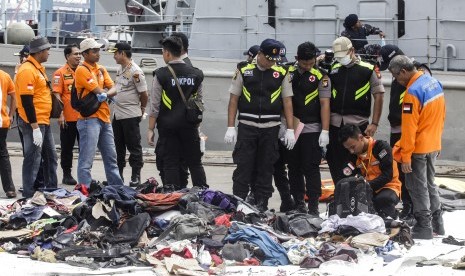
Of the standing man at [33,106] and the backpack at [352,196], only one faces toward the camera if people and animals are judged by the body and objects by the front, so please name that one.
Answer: the backpack

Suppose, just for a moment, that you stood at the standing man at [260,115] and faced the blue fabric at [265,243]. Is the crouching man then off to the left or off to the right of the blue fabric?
left

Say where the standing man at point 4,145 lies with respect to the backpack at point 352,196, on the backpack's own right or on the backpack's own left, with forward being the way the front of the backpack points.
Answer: on the backpack's own right

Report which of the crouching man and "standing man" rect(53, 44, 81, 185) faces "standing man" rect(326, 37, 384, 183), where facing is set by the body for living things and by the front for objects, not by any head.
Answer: "standing man" rect(53, 44, 81, 185)

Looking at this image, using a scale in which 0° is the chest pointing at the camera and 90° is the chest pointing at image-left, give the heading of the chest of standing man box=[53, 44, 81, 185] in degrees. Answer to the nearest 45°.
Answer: approximately 315°

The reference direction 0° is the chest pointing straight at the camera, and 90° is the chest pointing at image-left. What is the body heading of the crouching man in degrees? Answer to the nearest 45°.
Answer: approximately 45°

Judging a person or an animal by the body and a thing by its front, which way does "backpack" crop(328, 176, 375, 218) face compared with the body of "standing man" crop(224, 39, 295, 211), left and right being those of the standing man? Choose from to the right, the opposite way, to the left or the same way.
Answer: the same way

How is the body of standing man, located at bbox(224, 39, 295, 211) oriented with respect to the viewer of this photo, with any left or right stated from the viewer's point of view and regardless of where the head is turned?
facing the viewer

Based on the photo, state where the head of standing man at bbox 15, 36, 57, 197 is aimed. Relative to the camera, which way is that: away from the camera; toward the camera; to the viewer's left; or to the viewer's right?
to the viewer's right

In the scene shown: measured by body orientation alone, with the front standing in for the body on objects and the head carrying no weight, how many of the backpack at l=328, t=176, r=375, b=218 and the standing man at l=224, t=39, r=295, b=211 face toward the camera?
2

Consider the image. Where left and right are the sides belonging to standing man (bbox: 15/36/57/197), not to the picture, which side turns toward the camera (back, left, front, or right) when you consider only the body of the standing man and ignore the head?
right

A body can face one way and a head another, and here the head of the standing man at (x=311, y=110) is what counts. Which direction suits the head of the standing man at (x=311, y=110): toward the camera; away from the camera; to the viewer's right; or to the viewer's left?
toward the camera

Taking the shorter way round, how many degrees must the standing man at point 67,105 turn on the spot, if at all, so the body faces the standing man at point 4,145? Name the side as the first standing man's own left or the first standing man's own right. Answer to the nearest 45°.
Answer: approximately 90° to the first standing man's own right

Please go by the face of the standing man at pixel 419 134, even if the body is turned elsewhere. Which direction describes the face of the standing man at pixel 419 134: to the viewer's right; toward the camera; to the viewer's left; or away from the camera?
to the viewer's left

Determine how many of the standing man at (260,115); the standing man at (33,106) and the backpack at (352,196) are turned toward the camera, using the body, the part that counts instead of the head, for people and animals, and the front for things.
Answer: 2
